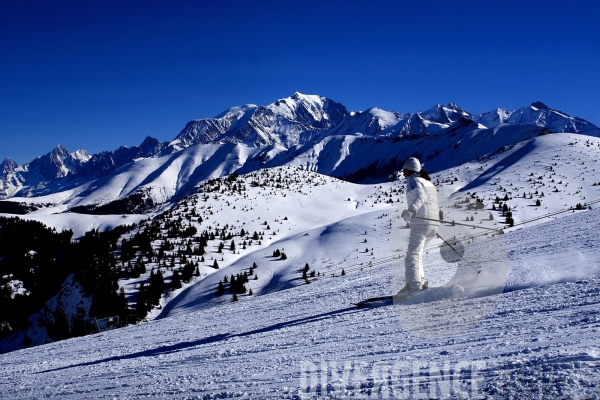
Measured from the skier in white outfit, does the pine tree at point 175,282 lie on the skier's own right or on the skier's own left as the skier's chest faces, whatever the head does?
on the skier's own right

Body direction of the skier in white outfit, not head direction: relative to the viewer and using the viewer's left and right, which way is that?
facing to the left of the viewer

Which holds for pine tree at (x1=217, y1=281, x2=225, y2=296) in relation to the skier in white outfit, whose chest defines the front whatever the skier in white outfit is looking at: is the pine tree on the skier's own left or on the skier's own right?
on the skier's own right
